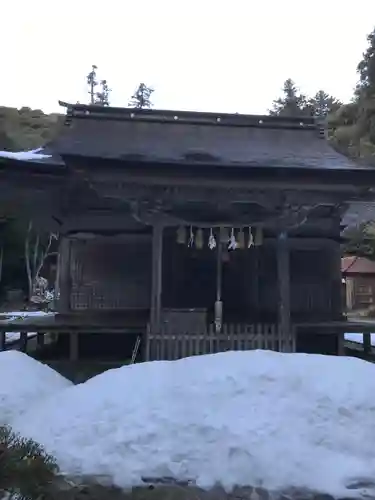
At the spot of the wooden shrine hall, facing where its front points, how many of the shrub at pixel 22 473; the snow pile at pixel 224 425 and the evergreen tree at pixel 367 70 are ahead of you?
2

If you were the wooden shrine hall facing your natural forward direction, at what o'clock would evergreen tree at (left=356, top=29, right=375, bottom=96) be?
The evergreen tree is roughly at 7 o'clock from the wooden shrine hall.

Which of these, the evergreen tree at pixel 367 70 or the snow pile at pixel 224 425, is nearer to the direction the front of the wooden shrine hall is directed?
the snow pile

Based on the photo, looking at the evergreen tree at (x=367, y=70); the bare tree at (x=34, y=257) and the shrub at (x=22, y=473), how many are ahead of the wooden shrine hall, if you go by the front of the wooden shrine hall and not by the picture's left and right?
1

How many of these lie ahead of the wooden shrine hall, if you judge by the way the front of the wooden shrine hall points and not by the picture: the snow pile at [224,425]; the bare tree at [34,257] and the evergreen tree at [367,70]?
1

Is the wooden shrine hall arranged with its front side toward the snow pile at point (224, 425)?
yes

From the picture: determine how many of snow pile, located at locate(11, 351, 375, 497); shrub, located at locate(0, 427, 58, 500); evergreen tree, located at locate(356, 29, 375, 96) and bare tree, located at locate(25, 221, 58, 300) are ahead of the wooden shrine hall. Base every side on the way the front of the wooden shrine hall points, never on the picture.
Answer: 2

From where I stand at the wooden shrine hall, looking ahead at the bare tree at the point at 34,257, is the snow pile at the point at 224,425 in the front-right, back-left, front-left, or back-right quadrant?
back-left

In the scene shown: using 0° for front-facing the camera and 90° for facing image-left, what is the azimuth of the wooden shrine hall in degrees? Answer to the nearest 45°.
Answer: approximately 0°

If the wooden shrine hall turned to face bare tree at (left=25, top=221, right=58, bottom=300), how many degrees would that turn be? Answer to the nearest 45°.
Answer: approximately 135° to its right

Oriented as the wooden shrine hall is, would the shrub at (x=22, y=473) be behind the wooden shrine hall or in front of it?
in front

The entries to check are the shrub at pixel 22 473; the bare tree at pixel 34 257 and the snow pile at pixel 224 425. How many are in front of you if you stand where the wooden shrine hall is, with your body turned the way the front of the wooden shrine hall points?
2
